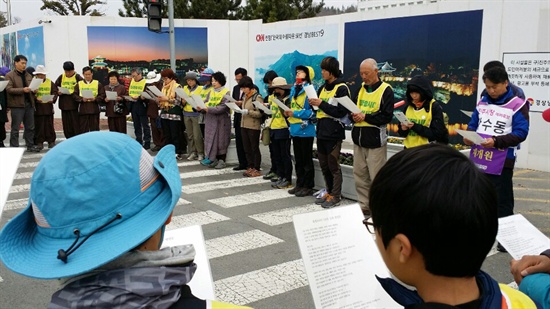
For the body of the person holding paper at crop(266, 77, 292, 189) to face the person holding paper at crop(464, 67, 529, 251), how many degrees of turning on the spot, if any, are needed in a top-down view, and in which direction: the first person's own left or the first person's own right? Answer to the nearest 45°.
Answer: approximately 90° to the first person's own left

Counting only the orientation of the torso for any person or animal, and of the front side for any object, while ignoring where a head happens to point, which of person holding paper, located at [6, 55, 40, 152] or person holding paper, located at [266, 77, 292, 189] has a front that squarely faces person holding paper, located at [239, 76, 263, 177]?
person holding paper, located at [6, 55, 40, 152]

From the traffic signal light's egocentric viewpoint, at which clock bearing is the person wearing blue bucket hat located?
The person wearing blue bucket hat is roughly at 12 o'clock from the traffic signal light.

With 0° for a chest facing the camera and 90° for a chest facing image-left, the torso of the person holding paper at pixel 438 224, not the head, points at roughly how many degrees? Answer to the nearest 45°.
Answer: approximately 135°

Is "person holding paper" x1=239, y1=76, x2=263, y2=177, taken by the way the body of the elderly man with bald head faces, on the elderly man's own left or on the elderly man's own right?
on the elderly man's own right

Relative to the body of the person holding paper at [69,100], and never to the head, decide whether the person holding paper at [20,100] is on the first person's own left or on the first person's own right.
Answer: on the first person's own right

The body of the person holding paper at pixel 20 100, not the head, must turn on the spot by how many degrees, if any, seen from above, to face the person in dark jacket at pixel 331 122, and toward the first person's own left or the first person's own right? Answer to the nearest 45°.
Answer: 0° — they already face them

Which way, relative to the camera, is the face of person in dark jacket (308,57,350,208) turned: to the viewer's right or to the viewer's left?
to the viewer's left
